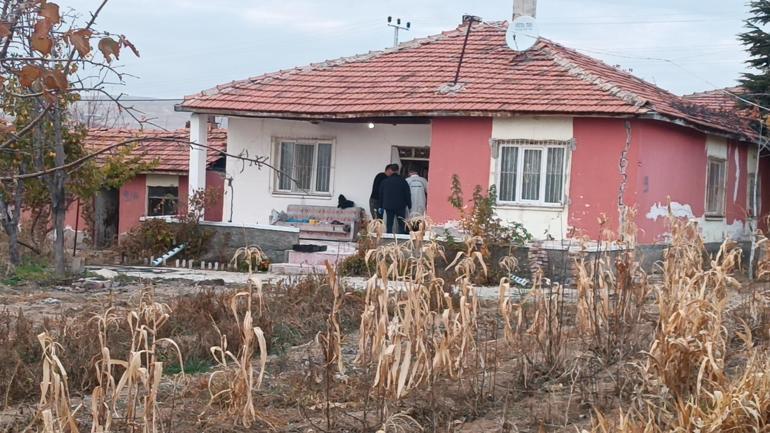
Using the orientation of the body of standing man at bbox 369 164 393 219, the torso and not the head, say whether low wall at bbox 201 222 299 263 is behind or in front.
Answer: behind

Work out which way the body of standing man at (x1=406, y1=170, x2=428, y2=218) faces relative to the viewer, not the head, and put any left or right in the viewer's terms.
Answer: facing away from the viewer

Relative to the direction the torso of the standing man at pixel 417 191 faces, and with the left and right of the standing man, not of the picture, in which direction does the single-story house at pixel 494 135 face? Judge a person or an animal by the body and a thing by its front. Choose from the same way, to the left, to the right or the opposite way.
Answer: the opposite way

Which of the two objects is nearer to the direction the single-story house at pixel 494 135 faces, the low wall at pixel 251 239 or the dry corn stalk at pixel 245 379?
the dry corn stalk

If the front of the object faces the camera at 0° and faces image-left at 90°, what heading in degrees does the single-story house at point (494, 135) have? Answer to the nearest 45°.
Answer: approximately 0°

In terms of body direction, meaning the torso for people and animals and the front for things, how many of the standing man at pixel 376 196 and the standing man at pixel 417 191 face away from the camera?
1

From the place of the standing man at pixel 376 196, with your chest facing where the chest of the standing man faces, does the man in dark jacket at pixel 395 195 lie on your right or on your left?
on your right
